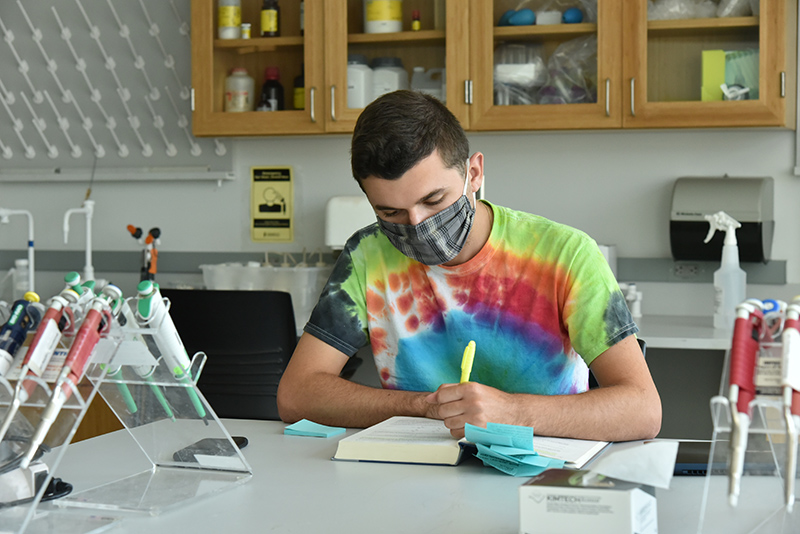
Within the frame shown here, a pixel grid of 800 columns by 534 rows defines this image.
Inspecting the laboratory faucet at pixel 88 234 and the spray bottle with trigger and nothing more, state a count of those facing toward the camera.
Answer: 0

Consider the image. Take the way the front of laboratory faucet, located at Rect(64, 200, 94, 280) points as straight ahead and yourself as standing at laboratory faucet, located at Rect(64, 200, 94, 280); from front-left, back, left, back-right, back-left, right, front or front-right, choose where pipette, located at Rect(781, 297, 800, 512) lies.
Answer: left

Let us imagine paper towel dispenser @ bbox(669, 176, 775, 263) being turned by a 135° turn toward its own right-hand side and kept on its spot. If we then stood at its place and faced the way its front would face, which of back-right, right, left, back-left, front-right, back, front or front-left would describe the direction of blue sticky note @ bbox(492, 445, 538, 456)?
back-left

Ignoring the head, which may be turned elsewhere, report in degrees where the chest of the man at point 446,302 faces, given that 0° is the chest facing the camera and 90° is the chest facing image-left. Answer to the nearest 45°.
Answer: approximately 0°

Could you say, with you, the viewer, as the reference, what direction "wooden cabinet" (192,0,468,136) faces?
facing the viewer

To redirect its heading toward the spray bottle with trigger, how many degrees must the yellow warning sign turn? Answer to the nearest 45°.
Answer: approximately 45° to its left

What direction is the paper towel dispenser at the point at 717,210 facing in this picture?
toward the camera

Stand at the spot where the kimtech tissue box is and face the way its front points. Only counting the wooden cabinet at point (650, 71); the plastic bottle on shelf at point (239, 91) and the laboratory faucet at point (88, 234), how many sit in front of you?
0

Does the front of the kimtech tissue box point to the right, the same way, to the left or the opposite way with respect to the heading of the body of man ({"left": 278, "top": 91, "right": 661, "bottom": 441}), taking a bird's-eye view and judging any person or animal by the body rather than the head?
the same way

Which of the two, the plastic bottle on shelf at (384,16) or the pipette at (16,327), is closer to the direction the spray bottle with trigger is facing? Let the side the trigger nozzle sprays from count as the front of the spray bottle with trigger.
the plastic bottle on shelf

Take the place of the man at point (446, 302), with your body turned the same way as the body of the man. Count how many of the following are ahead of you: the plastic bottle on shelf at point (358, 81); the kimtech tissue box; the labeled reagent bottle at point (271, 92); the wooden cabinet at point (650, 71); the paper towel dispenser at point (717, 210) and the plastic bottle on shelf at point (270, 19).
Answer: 1

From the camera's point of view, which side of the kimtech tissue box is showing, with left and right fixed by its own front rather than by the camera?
front

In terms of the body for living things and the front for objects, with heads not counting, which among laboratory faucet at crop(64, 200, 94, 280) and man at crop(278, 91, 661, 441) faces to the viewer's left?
the laboratory faucet

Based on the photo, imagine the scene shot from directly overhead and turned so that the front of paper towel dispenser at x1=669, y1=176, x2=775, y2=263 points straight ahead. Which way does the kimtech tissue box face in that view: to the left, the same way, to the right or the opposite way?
the same way
